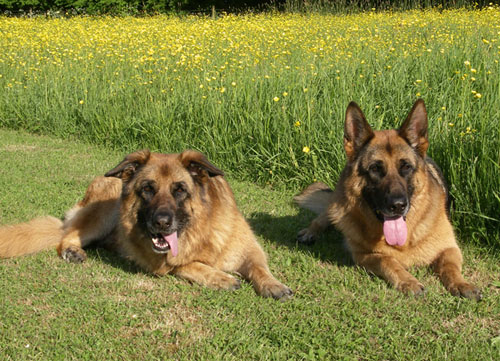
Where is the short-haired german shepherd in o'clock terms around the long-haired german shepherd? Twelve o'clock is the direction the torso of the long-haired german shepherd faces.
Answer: The short-haired german shepherd is roughly at 11 o'clock from the long-haired german shepherd.

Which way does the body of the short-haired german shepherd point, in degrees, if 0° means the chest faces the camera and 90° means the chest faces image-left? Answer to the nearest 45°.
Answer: approximately 315°

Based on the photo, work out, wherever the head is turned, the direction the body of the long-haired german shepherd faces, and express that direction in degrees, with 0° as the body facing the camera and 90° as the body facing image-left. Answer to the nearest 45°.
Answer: approximately 315°

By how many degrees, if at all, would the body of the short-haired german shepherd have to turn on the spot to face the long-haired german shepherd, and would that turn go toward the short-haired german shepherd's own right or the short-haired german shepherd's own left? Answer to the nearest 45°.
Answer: approximately 135° to the short-haired german shepherd's own right
